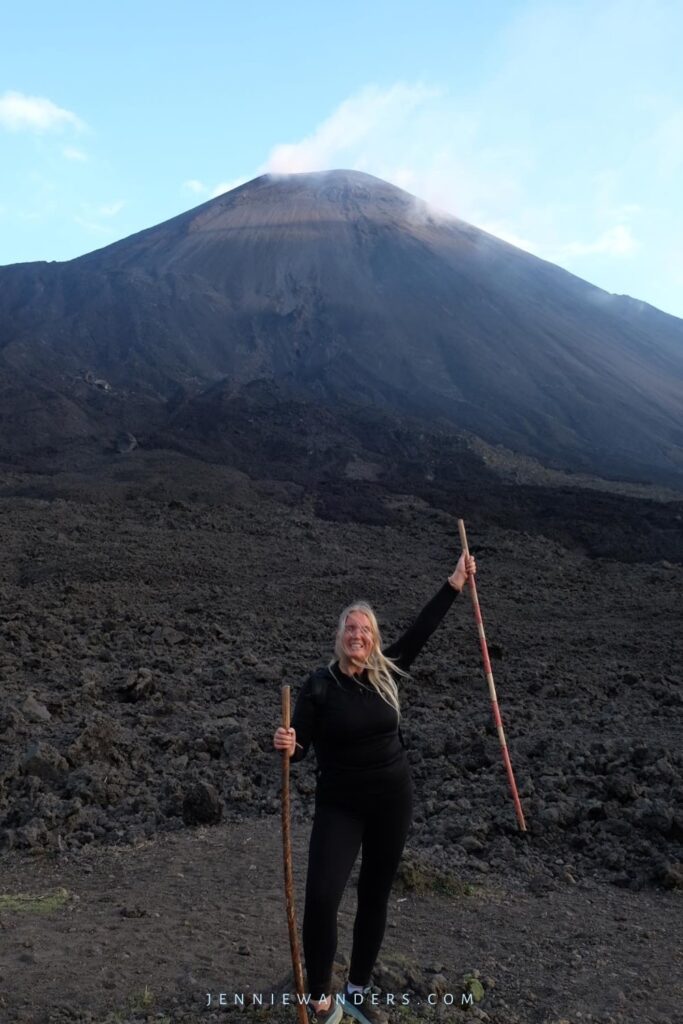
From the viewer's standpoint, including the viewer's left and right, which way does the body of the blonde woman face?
facing the viewer

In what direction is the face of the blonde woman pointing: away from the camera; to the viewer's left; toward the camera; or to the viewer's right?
toward the camera

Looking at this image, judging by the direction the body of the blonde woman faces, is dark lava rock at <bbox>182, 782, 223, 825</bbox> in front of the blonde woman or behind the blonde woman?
behind
